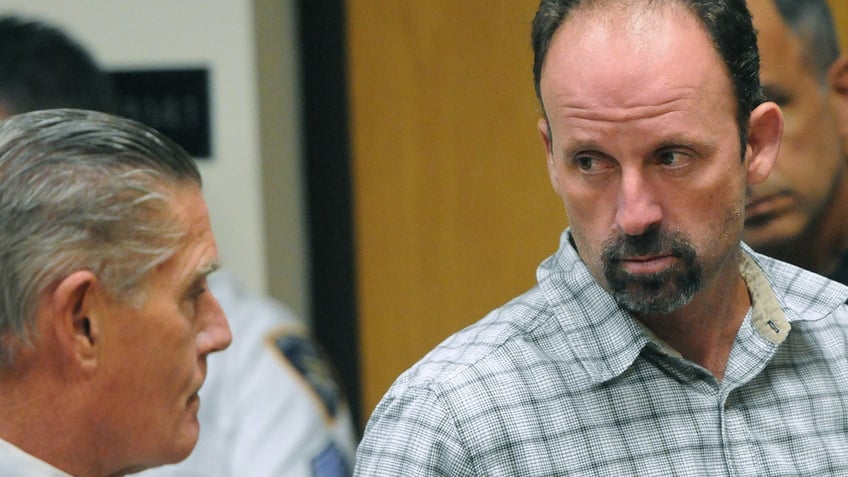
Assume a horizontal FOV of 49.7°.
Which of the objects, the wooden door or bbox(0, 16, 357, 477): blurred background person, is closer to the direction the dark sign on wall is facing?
the blurred background person

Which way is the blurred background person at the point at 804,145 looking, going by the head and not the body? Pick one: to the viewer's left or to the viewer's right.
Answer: to the viewer's left

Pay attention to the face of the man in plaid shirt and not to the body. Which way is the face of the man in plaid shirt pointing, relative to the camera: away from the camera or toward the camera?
toward the camera

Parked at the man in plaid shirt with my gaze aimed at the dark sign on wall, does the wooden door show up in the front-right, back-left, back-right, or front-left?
front-right

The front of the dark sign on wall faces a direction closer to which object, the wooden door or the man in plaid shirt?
the man in plaid shirt

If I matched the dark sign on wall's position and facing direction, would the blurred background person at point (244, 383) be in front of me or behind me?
in front

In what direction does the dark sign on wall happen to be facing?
toward the camera

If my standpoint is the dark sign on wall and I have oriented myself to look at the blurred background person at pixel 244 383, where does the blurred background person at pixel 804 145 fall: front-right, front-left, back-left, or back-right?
front-left
